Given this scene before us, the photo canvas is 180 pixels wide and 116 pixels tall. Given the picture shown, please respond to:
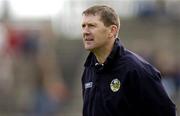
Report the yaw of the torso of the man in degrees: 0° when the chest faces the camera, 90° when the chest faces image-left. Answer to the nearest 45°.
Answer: approximately 45°
